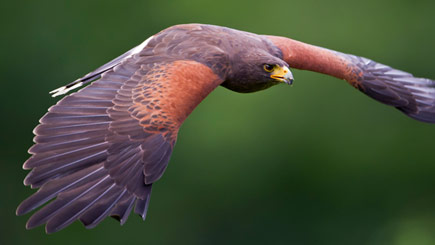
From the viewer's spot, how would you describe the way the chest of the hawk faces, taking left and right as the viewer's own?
facing the viewer and to the right of the viewer
